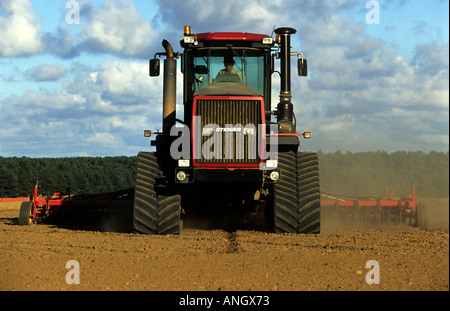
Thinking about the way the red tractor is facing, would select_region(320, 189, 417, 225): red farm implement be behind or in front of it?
behind

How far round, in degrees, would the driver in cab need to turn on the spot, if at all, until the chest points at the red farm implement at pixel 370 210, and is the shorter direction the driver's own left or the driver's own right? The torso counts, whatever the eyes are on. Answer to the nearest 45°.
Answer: approximately 135° to the driver's own left

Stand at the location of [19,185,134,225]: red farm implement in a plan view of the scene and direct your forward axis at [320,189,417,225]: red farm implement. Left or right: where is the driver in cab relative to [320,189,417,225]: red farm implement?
right

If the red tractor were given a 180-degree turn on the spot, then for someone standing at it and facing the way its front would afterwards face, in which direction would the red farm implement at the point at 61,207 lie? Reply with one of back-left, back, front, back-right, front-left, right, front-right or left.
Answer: front-left

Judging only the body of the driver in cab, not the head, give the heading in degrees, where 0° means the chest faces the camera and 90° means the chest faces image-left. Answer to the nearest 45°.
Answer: approximately 0°

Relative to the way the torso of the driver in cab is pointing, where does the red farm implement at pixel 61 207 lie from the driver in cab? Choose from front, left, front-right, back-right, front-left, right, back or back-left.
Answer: back-right
